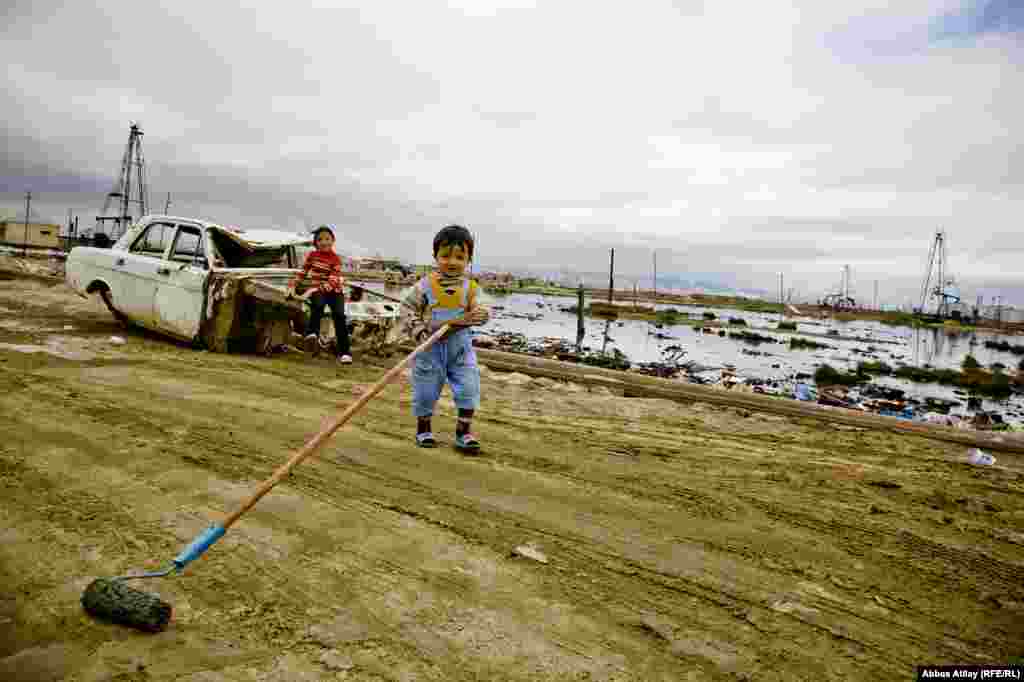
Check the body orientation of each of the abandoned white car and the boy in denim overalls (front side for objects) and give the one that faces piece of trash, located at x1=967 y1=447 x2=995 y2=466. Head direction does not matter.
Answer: the abandoned white car

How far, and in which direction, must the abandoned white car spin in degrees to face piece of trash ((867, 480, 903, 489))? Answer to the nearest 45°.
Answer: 0° — it already faces it

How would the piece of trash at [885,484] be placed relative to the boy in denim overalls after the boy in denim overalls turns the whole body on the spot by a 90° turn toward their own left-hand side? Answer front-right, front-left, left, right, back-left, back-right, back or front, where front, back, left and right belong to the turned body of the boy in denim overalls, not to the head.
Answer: front

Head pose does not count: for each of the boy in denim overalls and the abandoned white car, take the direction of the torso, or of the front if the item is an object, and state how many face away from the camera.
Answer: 0

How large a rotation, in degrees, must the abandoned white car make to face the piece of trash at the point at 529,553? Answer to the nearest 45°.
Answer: approximately 45° to its right

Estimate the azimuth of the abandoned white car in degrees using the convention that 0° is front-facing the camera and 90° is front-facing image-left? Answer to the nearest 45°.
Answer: approximately 315°

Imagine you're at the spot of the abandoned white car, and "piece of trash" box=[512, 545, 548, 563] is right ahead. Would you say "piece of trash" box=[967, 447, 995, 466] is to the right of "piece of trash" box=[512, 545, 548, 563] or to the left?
left

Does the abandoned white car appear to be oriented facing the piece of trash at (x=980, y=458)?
yes

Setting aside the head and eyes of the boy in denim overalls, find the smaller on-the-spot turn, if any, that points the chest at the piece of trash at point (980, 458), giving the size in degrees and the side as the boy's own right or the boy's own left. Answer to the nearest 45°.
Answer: approximately 90° to the boy's own left

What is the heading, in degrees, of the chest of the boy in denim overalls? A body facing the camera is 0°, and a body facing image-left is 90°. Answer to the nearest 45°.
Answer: approximately 0°

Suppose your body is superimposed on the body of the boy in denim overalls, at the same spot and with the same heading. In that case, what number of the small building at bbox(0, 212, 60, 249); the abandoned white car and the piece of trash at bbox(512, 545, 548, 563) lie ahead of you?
1

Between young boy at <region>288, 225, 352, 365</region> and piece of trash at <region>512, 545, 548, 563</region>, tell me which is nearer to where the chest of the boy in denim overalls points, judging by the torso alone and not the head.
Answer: the piece of trash
